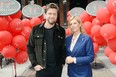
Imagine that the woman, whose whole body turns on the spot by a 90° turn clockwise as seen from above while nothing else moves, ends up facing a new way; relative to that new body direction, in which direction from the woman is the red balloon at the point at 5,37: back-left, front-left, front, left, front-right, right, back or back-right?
front

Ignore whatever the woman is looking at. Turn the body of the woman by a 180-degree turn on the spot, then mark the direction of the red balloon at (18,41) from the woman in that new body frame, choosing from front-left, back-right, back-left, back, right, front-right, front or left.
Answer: left

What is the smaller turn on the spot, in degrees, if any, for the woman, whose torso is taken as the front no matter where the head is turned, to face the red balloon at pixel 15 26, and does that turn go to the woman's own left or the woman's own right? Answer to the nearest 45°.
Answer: approximately 90° to the woman's own right

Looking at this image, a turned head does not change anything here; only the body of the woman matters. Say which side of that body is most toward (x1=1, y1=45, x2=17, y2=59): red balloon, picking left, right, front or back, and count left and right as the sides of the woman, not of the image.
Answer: right

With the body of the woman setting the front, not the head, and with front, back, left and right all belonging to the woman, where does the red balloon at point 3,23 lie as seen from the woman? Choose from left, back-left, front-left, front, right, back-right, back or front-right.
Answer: right

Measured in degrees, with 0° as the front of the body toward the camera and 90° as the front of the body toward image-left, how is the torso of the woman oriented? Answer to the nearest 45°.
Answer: approximately 45°

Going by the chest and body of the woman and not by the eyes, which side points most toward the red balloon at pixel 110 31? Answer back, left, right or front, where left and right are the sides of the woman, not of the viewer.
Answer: back

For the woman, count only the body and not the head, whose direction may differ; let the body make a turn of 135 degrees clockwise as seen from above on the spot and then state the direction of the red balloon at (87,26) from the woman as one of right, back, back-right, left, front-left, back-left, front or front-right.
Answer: front

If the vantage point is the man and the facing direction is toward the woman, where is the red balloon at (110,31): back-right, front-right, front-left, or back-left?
front-left

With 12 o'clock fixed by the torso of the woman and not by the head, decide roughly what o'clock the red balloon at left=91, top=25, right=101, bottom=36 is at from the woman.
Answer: The red balloon is roughly at 5 o'clock from the woman.

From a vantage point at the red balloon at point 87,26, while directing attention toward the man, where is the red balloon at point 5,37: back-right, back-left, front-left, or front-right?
front-right

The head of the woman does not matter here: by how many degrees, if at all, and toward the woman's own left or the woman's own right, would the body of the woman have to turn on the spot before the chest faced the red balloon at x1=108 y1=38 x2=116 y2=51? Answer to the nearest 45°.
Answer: approximately 180°
